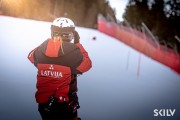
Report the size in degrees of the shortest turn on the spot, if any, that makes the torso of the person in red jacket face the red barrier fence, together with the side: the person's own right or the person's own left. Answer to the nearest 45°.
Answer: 0° — they already face it

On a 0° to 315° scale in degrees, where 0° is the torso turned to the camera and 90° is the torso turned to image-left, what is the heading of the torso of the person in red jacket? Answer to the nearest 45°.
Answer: approximately 225°
